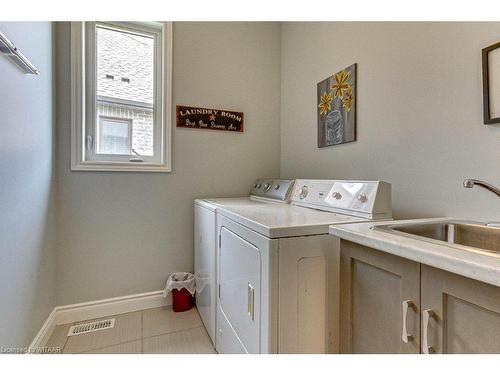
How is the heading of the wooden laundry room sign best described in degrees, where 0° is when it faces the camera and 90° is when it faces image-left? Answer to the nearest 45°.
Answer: approximately 315°

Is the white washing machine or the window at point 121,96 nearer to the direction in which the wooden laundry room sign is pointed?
the white washing machine

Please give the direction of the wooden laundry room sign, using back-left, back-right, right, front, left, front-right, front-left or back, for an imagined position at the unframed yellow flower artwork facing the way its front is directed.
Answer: front-right

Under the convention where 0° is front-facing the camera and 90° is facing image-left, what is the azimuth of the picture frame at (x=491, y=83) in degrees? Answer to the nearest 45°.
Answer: approximately 45°

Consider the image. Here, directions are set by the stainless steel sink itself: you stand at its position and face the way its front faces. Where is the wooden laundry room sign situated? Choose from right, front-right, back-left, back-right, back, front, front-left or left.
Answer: front-right

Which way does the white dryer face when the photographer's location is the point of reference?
facing the viewer and to the left of the viewer

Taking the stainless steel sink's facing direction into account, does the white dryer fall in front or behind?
in front

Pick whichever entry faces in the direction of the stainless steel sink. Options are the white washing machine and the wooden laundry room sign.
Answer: the wooden laundry room sign

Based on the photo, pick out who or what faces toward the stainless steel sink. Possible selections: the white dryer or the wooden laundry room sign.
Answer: the wooden laundry room sign

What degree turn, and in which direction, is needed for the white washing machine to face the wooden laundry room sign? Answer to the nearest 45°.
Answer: approximately 90° to its right
